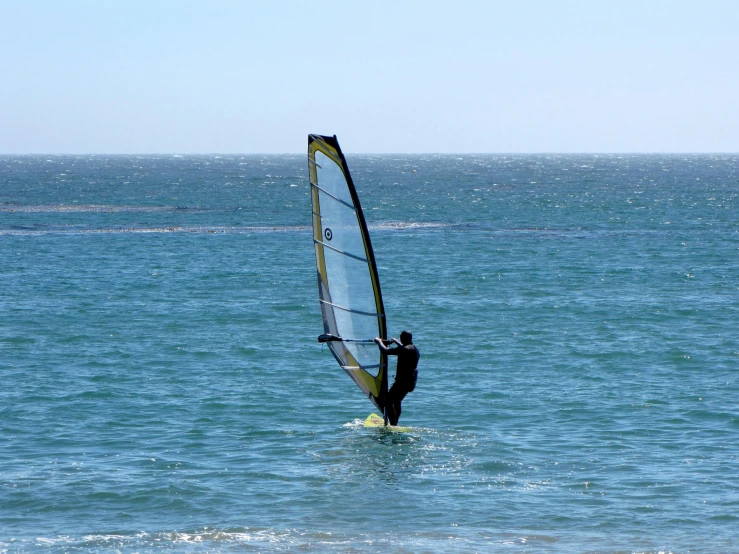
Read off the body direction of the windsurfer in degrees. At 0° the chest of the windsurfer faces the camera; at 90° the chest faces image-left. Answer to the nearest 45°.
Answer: approximately 135°
